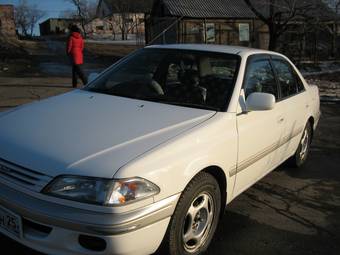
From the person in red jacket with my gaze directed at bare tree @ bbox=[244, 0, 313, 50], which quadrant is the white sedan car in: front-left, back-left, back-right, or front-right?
back-right

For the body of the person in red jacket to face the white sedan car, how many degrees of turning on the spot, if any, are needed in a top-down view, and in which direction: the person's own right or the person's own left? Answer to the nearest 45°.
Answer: approximately 135° to the person's own left

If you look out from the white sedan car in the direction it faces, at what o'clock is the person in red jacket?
The person in red jacket is roughly at 4 o'clock from the white sedan car.

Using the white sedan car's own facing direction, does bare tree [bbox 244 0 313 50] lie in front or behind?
behind

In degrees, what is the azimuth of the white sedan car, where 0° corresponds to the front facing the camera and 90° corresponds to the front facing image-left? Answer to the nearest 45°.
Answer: approximately 45°

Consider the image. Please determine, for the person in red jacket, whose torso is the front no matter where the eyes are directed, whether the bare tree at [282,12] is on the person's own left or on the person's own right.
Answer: on the person's own right

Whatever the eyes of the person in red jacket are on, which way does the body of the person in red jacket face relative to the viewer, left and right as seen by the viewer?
facing away from the viewer and to the left of the viewer
